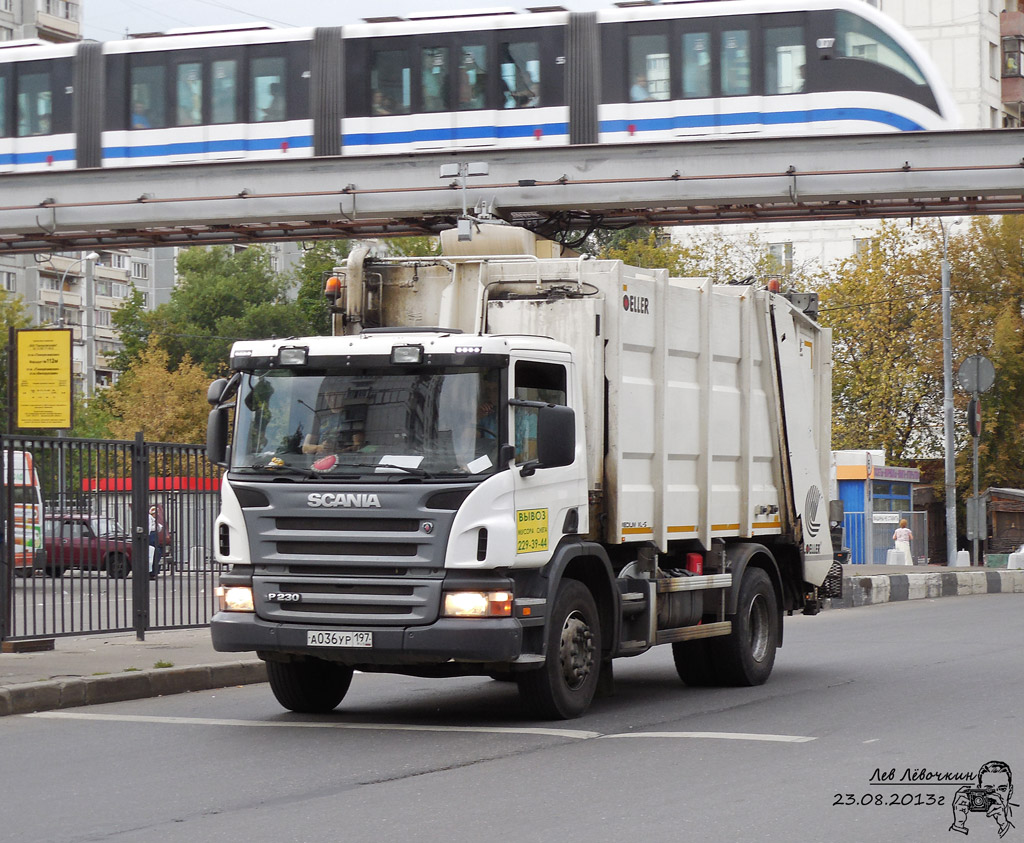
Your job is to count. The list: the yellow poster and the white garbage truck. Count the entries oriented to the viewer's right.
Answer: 0

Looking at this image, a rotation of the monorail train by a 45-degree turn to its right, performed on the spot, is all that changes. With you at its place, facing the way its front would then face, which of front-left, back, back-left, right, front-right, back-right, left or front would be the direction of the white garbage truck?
front-right

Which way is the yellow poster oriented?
toward the camera

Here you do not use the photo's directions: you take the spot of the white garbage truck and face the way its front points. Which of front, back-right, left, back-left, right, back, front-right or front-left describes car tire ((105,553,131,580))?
right

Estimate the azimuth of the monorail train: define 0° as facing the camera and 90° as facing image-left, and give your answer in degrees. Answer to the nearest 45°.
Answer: approximately 270°

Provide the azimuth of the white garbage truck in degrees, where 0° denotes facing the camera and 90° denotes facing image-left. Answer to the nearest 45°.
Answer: approximately 45°

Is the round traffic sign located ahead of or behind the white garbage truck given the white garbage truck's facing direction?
behind

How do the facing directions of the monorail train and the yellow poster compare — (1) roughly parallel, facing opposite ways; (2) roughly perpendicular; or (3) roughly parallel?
roughly perpendicular

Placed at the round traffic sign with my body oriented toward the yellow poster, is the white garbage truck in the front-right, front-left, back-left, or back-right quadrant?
front-left

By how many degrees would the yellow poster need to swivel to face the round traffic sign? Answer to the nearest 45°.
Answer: approximately 135° to its left

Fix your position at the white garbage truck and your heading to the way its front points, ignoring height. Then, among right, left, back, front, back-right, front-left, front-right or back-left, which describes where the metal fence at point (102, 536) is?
right

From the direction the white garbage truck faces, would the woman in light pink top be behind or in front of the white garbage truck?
behind
